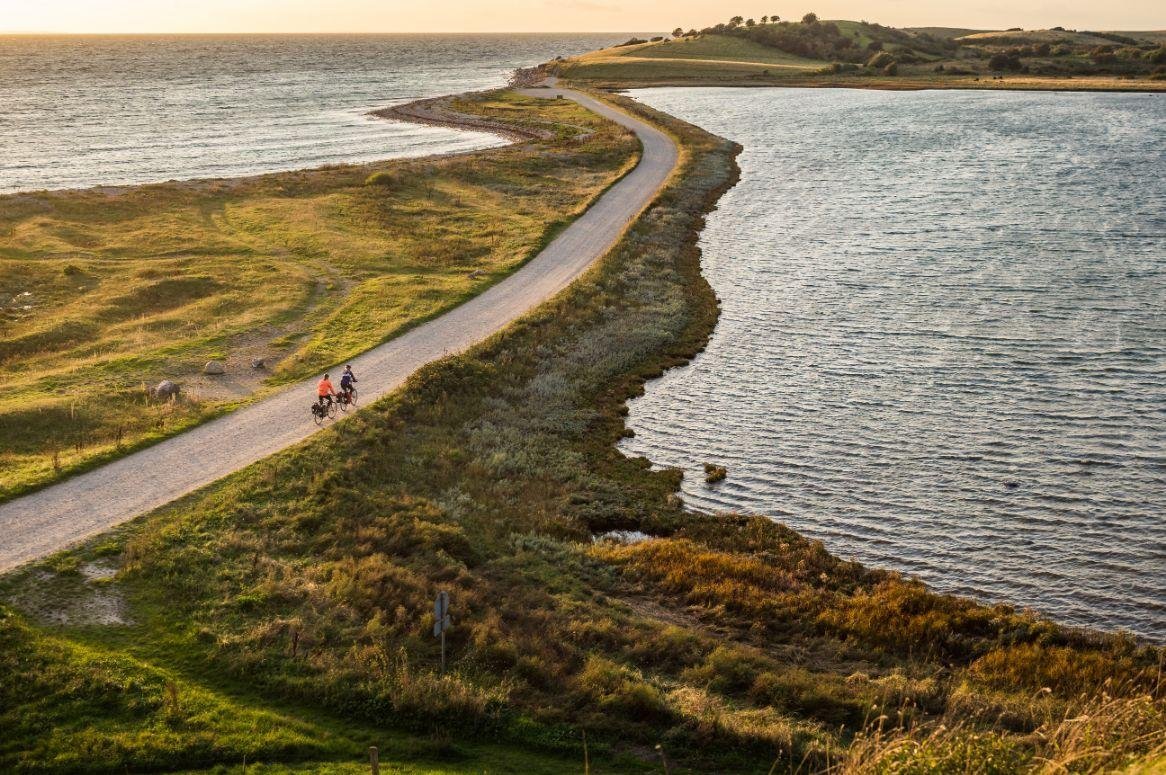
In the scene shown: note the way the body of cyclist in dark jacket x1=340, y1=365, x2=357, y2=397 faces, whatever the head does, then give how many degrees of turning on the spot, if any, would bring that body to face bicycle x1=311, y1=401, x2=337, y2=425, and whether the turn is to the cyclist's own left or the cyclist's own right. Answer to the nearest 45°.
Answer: approximately 180°

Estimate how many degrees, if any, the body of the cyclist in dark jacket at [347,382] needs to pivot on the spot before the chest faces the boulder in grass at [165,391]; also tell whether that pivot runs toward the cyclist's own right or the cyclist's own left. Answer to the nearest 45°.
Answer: approximately 90° to the cyclist's own left

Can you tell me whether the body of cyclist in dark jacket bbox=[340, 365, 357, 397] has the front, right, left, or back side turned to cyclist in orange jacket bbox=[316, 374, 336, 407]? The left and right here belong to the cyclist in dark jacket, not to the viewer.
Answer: back

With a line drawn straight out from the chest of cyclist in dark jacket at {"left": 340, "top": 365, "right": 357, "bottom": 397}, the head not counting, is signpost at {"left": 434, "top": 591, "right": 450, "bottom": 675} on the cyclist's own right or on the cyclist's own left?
on the cyclist's own right

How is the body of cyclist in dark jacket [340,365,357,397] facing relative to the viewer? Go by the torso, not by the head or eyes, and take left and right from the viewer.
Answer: facing away from the viewer and to the right of the viewer
